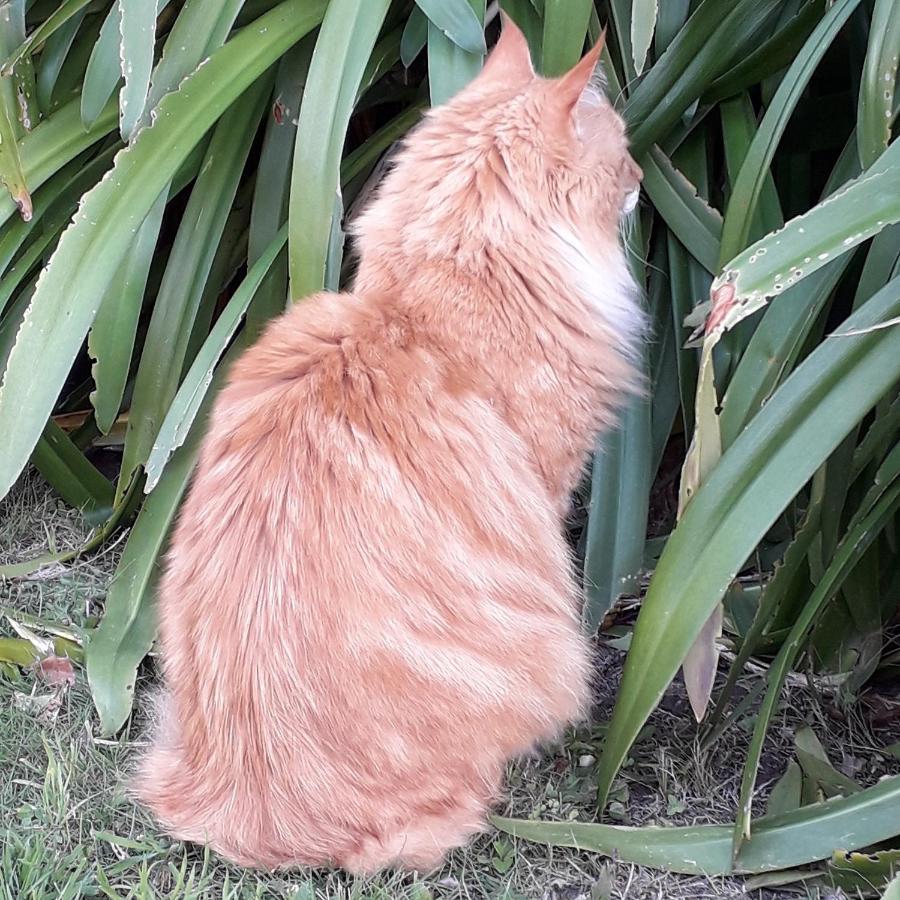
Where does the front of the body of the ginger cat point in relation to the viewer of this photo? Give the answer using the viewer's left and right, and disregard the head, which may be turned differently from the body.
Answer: facing away from the viewer and to the right of the viewer
